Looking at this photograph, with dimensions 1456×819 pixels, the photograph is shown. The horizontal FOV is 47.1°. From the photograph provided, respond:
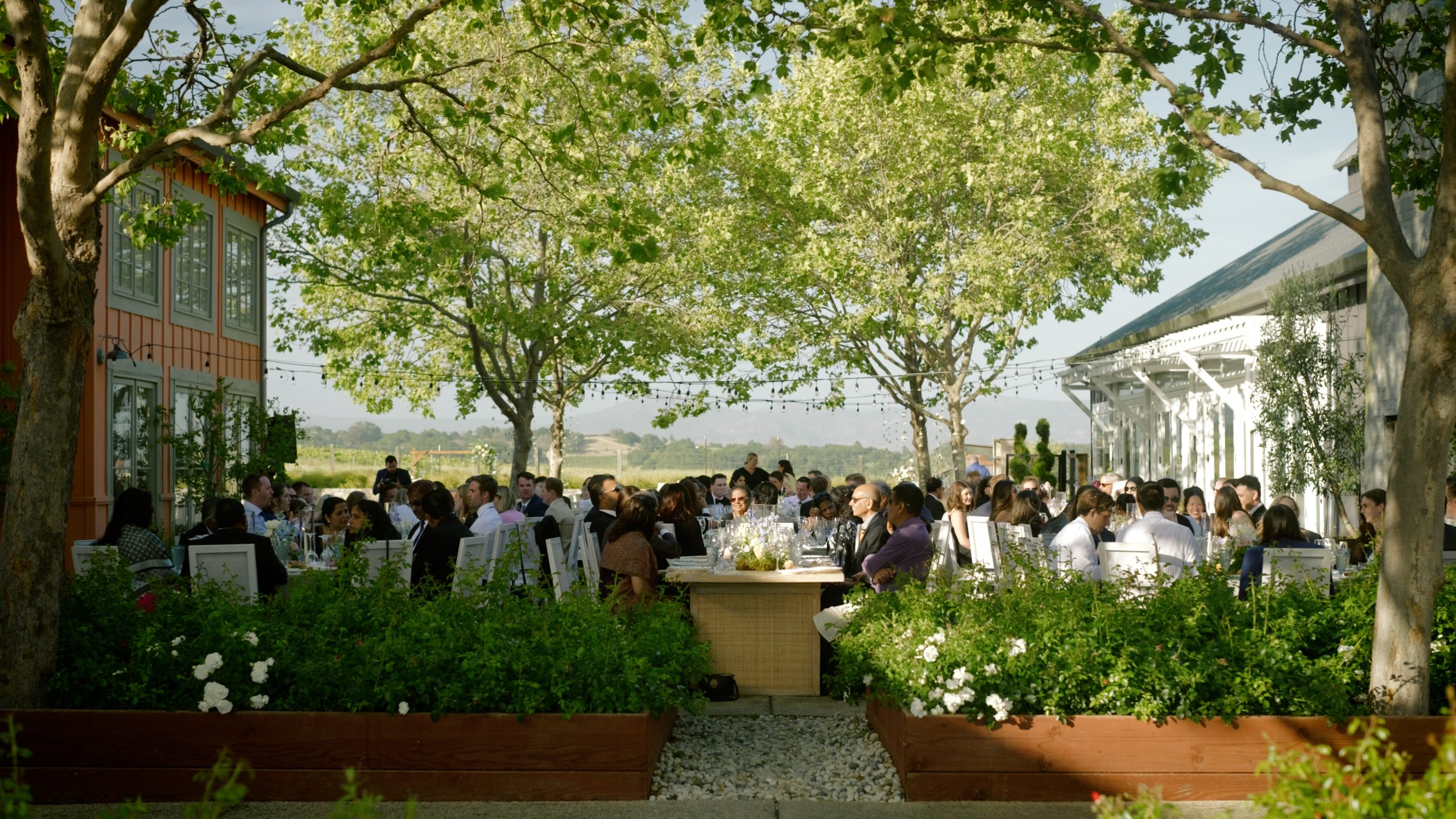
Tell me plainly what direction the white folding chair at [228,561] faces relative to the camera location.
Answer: facing away from the viewer

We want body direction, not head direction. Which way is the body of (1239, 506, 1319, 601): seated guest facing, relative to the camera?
away from the camera

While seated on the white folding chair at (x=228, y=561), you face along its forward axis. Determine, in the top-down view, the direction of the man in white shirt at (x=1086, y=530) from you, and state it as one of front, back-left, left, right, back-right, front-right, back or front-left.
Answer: right

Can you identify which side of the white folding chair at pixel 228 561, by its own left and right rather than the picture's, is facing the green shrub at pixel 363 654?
back

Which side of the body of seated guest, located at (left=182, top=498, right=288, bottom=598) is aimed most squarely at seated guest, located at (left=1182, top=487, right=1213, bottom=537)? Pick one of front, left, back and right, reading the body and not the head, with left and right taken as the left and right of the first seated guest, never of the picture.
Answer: right

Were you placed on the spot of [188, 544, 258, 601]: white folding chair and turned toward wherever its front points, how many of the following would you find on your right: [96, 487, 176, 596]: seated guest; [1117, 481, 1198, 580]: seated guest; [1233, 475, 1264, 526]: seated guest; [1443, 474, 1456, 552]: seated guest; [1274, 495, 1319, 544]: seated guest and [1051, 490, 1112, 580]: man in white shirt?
5

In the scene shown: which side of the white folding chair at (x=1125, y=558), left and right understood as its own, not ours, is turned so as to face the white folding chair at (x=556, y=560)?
left

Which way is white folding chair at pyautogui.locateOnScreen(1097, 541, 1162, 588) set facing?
away from the camera

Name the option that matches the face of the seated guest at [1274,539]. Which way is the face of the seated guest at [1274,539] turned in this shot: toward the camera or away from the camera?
away from the camera

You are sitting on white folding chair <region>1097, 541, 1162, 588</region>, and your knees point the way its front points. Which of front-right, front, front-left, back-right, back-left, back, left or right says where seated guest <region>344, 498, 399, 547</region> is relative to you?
left

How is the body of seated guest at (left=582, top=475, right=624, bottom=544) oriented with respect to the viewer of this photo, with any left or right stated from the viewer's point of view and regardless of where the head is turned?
facing to the right of the viewer

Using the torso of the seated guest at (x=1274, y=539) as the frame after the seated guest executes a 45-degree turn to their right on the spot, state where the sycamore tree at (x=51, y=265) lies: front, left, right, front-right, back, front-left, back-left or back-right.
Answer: back
